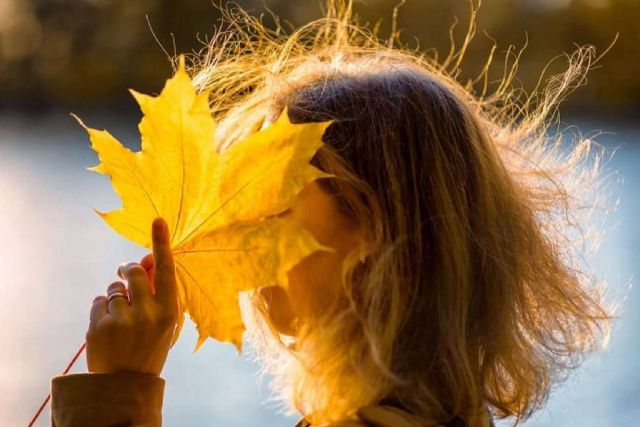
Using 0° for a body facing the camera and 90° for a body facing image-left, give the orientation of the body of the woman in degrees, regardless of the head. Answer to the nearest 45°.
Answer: approximately 90°

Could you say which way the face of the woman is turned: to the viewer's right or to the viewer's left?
to the viewer's left
